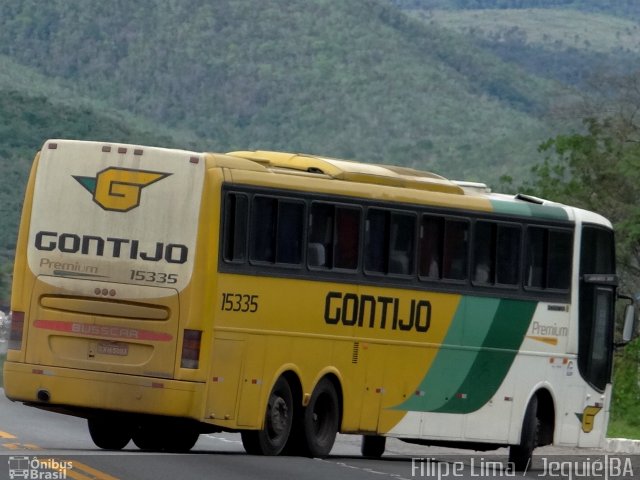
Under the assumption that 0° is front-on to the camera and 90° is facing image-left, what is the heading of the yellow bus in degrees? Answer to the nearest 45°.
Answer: approximately 225°
